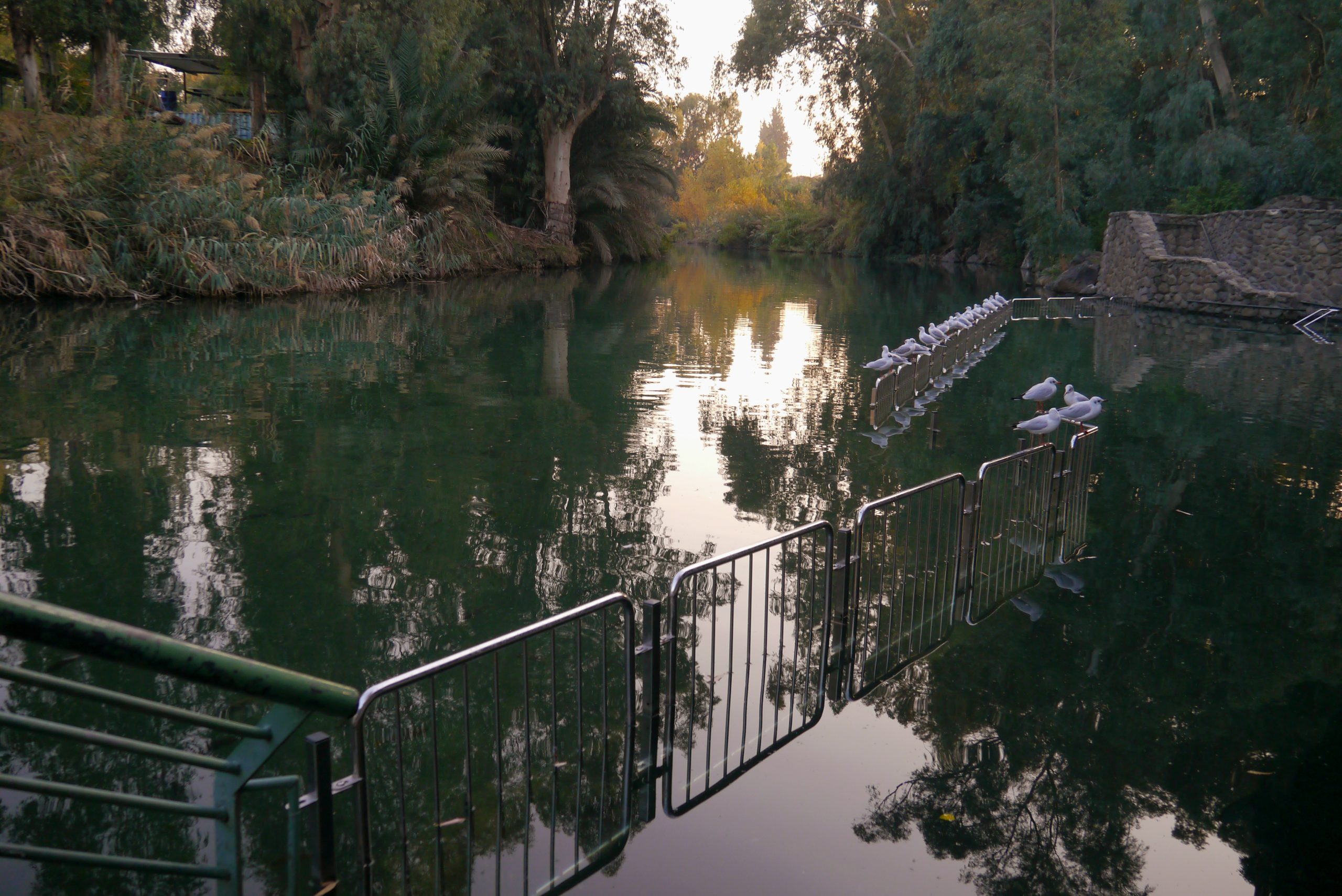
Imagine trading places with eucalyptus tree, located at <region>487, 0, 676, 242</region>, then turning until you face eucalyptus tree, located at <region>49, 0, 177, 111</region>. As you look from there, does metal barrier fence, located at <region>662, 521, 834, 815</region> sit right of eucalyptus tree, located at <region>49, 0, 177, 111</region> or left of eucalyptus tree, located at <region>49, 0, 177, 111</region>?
left

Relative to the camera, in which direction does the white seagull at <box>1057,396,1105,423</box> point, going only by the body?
to the viewer's right

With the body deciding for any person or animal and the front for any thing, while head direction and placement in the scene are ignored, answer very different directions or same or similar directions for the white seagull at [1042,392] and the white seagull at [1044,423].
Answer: same or similar directions

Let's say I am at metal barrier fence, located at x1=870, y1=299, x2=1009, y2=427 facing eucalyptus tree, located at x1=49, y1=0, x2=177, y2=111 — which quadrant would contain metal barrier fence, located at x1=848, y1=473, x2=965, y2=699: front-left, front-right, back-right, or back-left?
back-left

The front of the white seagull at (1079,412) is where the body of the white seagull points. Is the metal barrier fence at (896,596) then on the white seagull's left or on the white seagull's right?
on the white seagull's right
